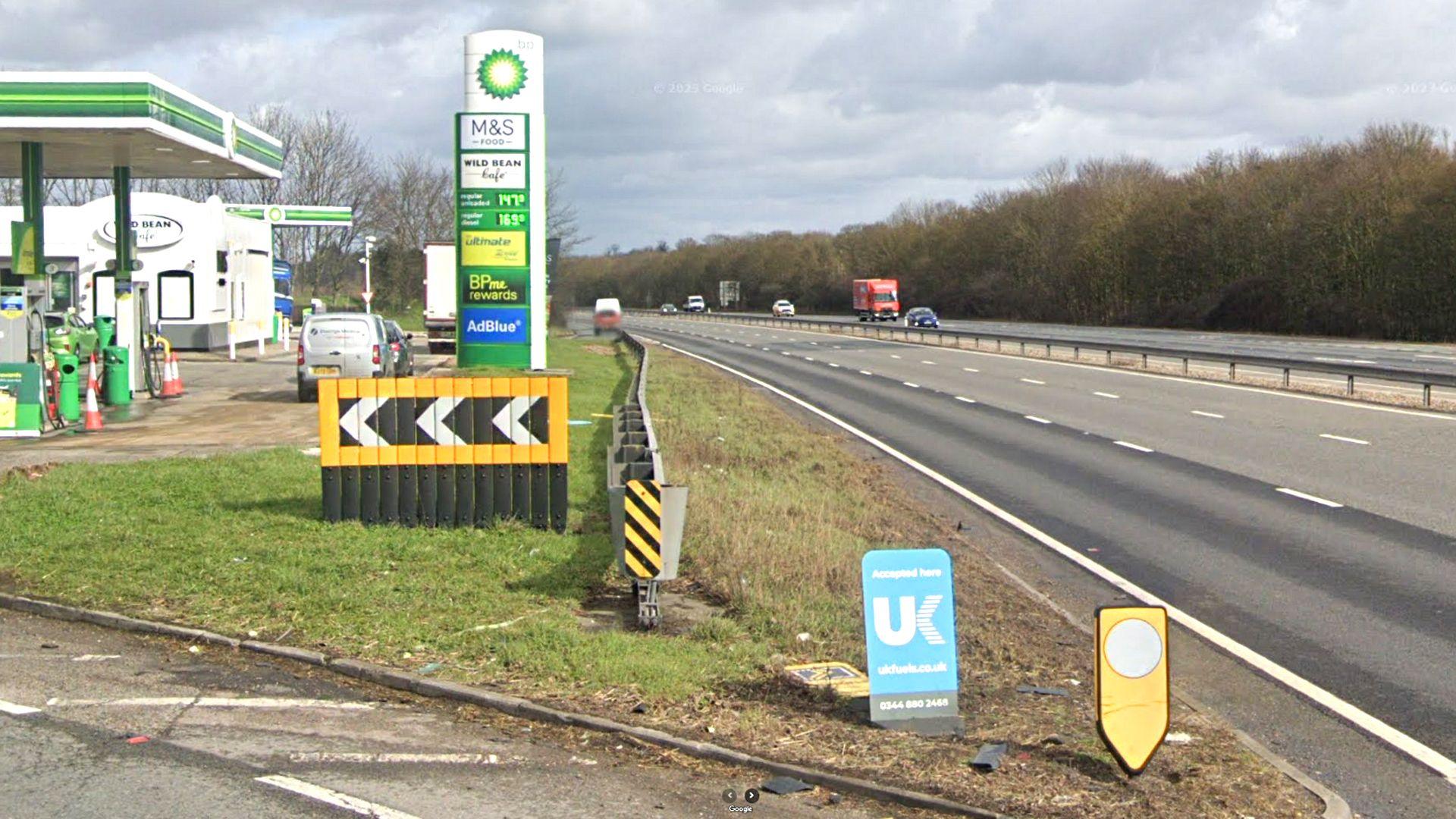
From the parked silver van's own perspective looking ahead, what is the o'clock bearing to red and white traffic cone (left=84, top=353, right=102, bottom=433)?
The red and white traffic cone is roughly at 7 o'clock from the parked silver van.

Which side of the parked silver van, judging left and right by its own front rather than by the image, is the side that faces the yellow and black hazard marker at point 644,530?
back

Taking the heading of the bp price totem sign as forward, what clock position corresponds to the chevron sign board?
The chevron sign board is roughly at 12 o'clock from the bp price totem sign.

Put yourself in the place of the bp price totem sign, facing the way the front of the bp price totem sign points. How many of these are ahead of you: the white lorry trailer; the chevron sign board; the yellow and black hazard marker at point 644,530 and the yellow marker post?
3

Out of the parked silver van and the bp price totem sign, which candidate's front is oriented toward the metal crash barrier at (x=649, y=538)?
the bp price totem sign

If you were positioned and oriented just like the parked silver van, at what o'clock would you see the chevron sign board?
The chevron sign board is roughly at 6 o'clock from the parked silver van.

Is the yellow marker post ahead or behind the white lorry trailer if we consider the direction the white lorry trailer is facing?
behind

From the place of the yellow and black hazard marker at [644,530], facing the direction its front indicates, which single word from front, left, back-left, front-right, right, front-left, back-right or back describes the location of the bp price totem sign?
back

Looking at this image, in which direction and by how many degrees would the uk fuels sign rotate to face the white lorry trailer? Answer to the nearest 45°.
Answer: approximately 180°

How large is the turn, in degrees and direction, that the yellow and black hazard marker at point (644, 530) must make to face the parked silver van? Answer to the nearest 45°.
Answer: approximately 180°

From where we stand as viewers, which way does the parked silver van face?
facing away from the viewer

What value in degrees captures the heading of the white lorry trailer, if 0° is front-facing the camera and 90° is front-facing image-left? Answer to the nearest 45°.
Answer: approximately 180°
